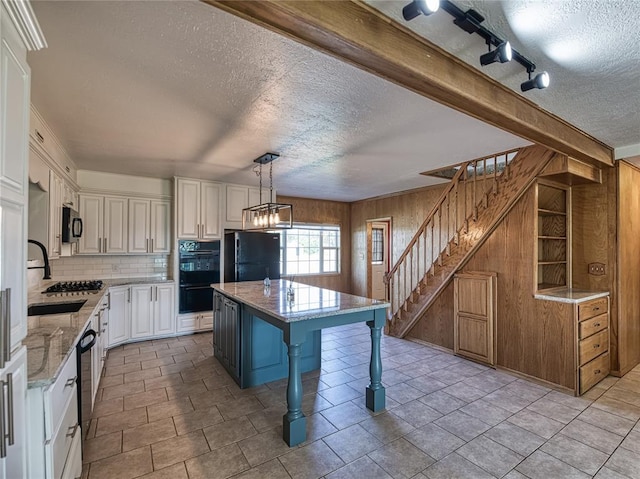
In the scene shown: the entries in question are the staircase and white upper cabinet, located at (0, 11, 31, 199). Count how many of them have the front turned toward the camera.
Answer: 0

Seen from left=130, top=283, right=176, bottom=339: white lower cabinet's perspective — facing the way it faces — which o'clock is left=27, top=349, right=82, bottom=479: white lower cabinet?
left=27, top=349, right=82, bottom=479: white lower cabinet is roughly at 12 o'clock from left=130, top=283, right=176, bottom=339: white lower cabinet.

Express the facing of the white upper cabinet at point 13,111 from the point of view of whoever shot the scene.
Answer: facing to the right of the viewer

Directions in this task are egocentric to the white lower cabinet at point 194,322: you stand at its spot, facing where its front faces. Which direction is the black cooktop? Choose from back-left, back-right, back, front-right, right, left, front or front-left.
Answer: front-right

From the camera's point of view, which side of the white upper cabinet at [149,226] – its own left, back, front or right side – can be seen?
front

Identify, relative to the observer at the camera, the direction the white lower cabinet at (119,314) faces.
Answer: facing the viewer and to the right of the viewer

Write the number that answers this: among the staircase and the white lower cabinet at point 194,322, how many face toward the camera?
1

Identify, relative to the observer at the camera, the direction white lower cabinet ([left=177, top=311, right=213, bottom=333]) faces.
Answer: facing the viewer

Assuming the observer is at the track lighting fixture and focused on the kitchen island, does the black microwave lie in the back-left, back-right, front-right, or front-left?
front-left

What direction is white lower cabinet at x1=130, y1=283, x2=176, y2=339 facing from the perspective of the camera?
toward the camera
